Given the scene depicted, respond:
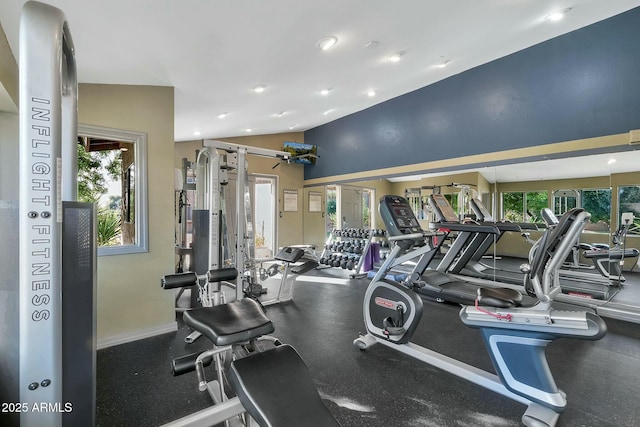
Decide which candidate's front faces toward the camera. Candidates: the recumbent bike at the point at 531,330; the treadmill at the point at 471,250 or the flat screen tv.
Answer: the flat screen tv

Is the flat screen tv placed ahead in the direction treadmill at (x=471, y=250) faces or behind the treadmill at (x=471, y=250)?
ahead

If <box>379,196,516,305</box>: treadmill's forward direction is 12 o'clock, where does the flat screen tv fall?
The flat screen tv is roughly at 12 o'clock from the treadmill.

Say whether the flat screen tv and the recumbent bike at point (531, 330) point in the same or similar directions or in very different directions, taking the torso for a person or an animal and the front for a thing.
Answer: very different directions

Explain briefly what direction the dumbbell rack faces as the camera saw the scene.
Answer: facing the viewer and to the left of the viewer

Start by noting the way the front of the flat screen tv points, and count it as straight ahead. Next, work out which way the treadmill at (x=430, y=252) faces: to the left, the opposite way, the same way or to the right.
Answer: the opposite way

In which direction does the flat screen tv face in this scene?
toward the camera

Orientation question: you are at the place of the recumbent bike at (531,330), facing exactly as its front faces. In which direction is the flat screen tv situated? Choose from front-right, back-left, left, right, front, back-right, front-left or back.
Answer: front

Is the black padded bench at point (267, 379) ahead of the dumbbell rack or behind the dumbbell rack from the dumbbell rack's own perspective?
ahead

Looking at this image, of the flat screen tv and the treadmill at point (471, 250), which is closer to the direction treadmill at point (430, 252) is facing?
the flat screen tv

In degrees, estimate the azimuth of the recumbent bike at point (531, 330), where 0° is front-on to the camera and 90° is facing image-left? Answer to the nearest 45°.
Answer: approximately 135°

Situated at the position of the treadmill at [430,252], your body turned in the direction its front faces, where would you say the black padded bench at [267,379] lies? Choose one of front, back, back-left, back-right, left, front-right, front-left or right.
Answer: back-left

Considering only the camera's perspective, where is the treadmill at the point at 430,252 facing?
facing away from the viewer and to the left of the viewer

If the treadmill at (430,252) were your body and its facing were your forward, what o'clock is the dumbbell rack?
The dumbbell rack is roughly at 12 o'clock from the treadmill.

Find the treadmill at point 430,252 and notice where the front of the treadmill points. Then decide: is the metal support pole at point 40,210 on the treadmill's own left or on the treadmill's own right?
on the treadmill's own left

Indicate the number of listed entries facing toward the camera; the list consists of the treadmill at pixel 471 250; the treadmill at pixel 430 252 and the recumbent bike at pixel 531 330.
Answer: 0
